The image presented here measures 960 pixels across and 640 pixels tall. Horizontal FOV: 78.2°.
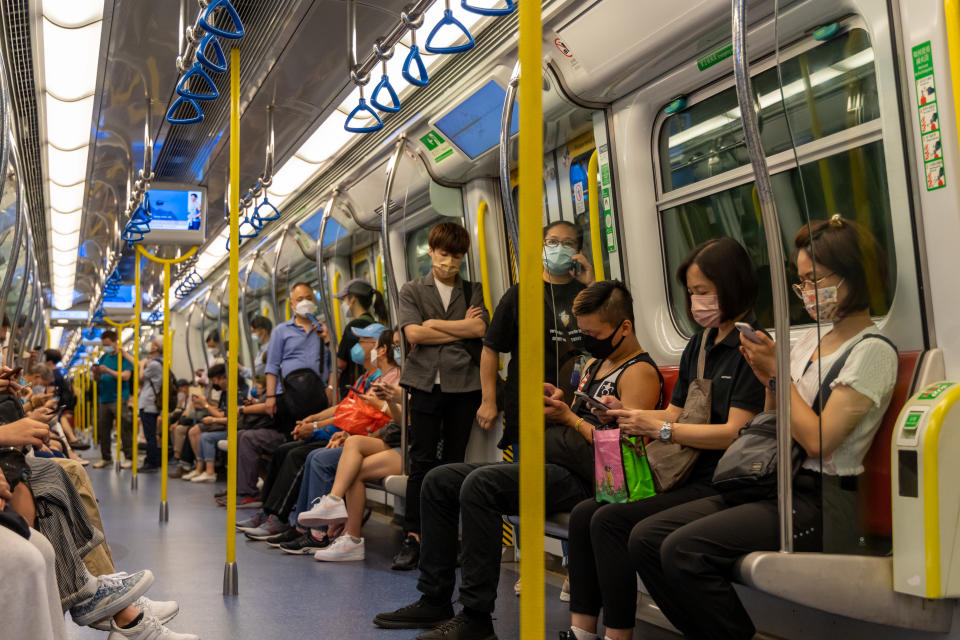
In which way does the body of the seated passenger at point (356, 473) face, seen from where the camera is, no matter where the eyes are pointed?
to the viewer's left

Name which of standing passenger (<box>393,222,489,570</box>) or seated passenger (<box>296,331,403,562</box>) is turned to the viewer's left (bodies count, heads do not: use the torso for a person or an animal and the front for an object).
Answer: the seated passenger

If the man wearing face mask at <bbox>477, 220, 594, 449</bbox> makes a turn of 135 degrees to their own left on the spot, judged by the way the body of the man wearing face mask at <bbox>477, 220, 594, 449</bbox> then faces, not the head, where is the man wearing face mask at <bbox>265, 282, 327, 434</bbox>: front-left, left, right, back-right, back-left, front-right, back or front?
left

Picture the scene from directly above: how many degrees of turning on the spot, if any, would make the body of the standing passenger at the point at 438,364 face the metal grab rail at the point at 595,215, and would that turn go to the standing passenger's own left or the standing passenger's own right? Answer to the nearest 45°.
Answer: approximately 45° to the standing passenger's own left

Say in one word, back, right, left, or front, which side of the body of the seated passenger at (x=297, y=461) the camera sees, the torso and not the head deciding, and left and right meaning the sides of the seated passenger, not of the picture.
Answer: left

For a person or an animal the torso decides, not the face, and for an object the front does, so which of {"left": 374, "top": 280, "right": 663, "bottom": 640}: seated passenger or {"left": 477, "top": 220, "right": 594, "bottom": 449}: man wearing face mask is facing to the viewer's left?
the seated passenger
